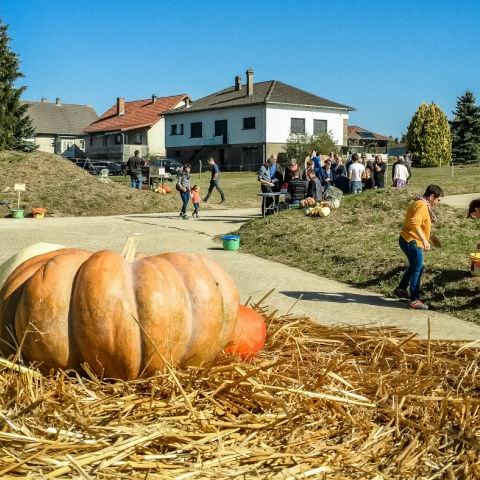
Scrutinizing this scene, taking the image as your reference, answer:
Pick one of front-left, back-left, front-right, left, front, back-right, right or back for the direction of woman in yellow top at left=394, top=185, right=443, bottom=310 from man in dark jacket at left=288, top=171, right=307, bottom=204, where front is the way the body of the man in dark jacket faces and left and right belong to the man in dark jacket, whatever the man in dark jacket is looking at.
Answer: back

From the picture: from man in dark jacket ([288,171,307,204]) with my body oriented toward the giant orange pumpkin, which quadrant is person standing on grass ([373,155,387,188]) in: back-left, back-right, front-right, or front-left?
back-left

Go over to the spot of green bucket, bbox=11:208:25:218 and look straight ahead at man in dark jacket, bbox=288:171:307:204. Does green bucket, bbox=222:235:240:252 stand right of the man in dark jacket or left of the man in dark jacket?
right

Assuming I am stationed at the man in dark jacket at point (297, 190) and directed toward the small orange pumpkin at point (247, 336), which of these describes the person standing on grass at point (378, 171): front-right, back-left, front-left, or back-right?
back-left
